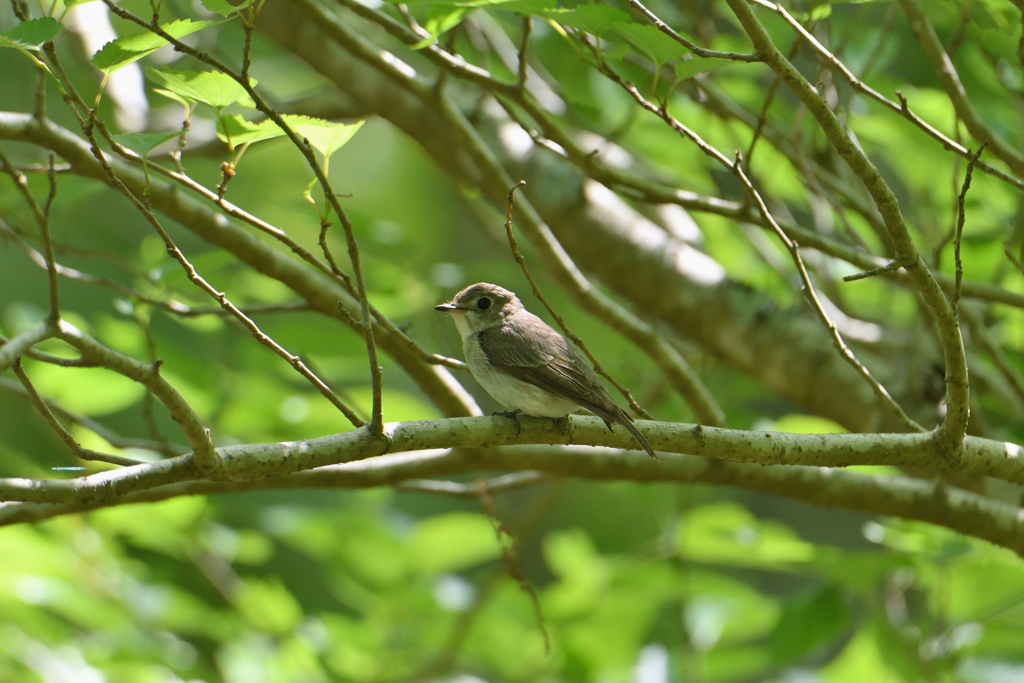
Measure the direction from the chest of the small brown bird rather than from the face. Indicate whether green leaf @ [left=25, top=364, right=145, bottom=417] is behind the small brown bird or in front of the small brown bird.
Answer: in front

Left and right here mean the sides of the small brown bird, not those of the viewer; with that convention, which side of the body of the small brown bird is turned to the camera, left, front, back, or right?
left
